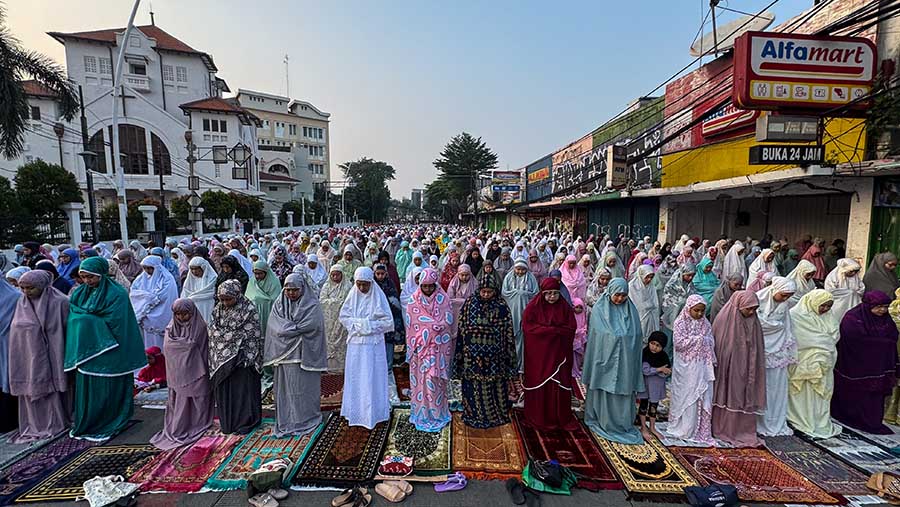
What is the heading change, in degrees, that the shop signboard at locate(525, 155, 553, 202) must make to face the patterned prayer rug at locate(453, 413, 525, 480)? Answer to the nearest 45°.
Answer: approximately 45° to its left

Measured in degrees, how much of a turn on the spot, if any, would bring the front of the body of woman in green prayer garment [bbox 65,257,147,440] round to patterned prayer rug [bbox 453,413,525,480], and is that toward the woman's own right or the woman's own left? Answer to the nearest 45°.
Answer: approximately 90° to the woman's own left

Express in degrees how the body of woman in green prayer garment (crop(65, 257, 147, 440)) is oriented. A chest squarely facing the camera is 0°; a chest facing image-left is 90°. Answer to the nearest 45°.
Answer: approximately 45°

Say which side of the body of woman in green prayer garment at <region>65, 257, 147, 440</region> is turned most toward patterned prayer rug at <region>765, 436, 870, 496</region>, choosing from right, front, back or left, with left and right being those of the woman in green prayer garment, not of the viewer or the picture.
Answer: left

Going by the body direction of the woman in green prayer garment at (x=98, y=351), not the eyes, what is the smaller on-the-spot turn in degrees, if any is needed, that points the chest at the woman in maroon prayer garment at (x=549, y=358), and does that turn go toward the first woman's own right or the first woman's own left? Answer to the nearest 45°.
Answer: approximately 90° to the first woman's own left

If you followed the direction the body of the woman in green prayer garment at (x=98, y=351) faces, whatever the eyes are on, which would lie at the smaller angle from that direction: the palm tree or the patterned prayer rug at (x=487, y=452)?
the patterned prayer rug

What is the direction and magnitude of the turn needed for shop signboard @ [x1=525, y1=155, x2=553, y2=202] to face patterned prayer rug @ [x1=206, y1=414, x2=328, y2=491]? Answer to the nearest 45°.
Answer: approximately 45° to its left
